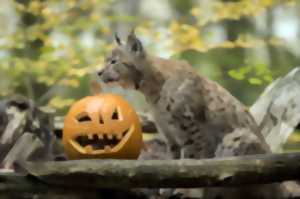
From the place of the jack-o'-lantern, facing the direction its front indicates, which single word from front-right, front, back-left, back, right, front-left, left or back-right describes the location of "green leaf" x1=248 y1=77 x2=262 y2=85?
back-left

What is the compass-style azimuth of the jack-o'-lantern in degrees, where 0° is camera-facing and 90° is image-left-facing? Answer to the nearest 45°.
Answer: approximately 0°
